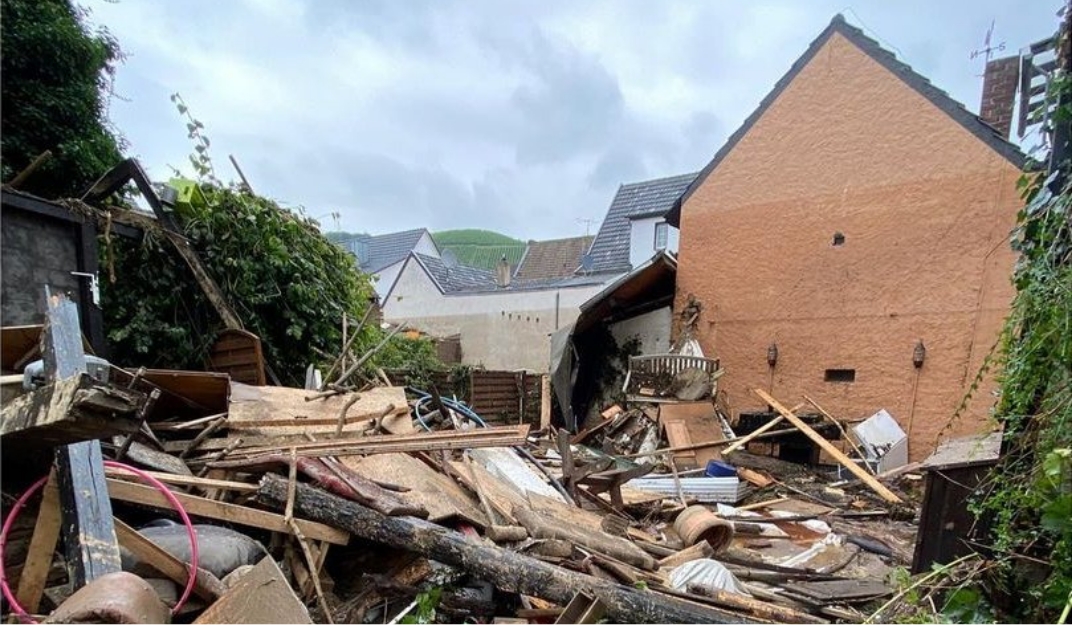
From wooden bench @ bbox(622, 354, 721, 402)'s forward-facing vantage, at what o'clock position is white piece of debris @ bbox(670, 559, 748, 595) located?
The white piece of debris is roughly at 12 o'clock from the wooden bench.

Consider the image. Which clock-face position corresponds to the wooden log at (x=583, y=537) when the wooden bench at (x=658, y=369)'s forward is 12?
The wooden log is roughly at 12 o'clock from the wooden bench.

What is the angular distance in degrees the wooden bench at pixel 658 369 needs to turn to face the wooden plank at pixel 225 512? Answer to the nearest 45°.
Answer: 0° — it already faces it

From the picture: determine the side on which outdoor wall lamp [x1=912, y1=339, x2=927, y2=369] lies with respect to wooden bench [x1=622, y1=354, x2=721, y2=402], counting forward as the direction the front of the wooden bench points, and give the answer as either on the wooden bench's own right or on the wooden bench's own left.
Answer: on the wooden bench's own left

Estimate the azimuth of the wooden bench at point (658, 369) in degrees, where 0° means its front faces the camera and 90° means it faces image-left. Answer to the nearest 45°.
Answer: approximately 0°

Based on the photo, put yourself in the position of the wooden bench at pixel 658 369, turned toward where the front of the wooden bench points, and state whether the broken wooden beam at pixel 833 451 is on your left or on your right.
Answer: on your left

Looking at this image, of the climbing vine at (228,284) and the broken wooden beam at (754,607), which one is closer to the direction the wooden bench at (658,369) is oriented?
the broken wooden beam
